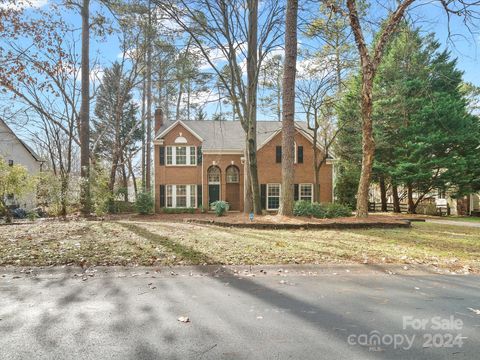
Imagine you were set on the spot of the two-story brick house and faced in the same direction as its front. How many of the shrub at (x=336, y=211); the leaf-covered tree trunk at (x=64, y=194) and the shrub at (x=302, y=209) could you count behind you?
0

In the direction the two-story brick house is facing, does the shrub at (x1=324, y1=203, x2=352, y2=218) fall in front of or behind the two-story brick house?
in front

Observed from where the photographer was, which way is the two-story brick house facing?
facing the viewer

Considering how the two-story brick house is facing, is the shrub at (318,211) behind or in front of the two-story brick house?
in front

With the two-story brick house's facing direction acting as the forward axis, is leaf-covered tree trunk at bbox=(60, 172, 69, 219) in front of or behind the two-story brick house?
in front

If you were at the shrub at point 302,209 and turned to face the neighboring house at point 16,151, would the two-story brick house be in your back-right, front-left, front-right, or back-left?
front-right

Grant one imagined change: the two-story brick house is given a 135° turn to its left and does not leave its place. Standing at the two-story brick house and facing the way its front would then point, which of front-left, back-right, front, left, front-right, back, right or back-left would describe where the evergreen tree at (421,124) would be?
front-right

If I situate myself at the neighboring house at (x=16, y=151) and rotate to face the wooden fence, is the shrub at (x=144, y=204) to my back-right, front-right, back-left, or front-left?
front-right

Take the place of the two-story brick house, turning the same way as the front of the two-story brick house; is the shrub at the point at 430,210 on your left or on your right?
on your left

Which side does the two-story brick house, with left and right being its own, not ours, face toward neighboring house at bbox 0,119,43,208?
right

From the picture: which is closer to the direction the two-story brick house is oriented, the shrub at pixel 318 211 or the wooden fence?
the shrub

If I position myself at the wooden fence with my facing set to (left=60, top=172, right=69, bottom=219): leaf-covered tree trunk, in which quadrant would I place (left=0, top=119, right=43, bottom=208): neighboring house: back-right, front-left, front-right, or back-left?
front-right

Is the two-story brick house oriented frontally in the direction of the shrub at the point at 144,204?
no

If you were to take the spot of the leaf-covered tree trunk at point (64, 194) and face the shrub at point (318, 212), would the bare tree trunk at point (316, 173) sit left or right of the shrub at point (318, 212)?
left

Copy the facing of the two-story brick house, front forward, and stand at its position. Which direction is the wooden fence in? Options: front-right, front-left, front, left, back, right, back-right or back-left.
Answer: left
